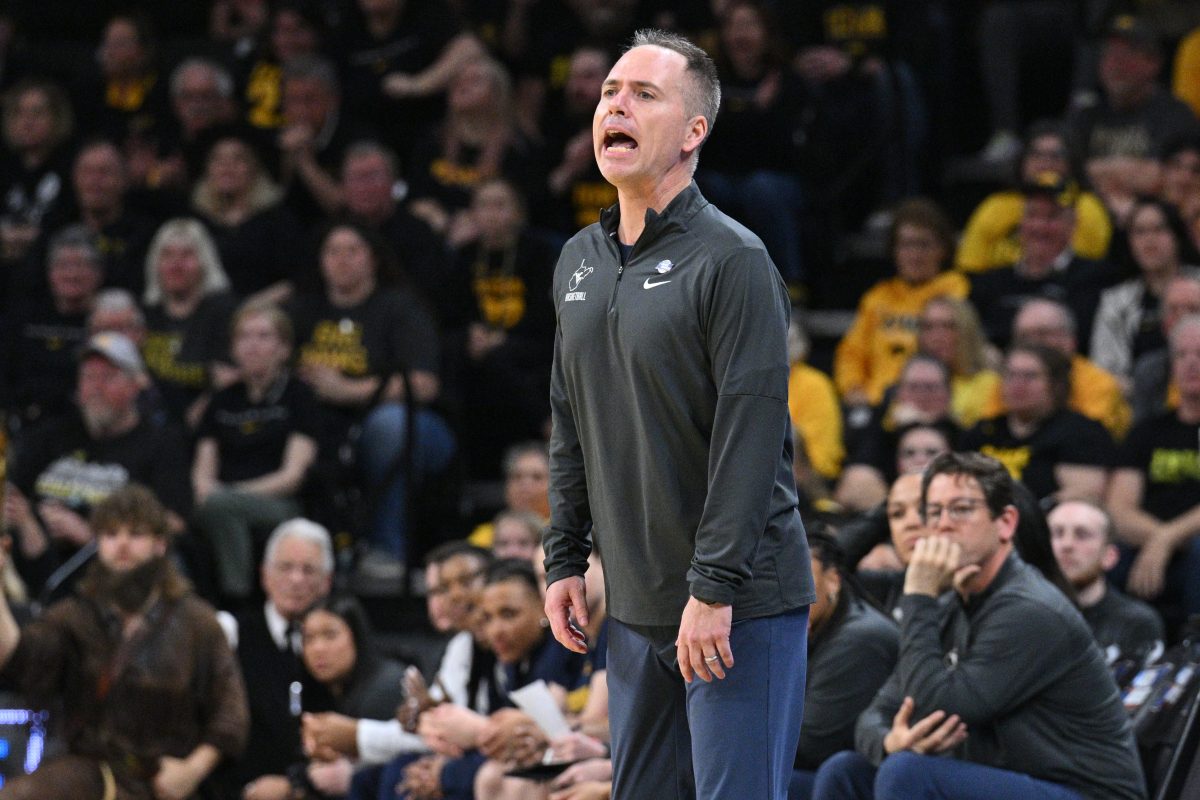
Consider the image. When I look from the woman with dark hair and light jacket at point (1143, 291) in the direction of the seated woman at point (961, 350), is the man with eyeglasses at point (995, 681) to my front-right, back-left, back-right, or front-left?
front-left

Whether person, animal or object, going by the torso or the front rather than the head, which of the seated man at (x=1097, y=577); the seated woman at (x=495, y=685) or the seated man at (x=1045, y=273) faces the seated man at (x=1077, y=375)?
the seated man at (x=1045, y=273)

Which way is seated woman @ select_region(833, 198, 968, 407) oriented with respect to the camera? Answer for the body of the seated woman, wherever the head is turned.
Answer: toward the camera

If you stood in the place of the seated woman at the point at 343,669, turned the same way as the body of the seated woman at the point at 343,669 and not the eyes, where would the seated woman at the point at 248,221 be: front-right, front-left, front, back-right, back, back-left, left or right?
back-right

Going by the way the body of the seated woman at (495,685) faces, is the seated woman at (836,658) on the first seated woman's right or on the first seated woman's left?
on the first seated woman's left

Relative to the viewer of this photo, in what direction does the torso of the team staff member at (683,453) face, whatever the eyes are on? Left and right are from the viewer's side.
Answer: facing the viewer and to the left of the viewer

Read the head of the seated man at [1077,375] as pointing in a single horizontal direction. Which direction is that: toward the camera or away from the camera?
toward the camera

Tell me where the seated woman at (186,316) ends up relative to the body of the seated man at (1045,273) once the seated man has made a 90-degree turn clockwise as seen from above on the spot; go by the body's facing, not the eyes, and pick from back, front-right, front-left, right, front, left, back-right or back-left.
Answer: front

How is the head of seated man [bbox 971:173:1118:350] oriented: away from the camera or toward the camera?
toward the camera

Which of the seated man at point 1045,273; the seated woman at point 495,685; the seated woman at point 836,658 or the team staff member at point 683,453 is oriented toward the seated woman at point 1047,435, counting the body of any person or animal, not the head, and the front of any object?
the seated man

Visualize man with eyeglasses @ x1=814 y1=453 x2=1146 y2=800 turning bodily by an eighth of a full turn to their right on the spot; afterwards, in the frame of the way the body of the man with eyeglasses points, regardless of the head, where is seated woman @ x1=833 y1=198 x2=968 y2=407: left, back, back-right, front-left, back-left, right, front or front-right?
right
